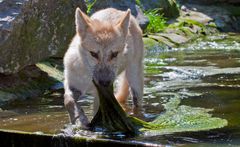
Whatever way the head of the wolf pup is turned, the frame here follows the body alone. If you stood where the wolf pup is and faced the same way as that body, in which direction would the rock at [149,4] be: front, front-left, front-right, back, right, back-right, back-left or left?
back

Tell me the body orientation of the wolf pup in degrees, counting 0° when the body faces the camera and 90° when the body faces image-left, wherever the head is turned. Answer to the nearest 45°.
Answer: approximately 0°

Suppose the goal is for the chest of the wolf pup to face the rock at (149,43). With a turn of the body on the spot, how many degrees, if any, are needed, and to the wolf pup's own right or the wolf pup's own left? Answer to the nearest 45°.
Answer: approximately 180°

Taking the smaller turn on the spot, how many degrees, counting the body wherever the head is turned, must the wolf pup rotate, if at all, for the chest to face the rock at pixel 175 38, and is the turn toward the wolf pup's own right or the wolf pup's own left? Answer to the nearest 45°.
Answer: approximately 180°

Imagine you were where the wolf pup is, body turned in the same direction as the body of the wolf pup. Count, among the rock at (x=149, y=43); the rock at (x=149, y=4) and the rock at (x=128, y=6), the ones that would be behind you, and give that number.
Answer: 3

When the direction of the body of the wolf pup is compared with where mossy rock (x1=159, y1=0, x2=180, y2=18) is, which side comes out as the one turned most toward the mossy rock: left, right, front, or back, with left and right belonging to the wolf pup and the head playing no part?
back

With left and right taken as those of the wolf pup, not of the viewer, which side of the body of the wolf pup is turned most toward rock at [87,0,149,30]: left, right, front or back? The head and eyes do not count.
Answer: back
